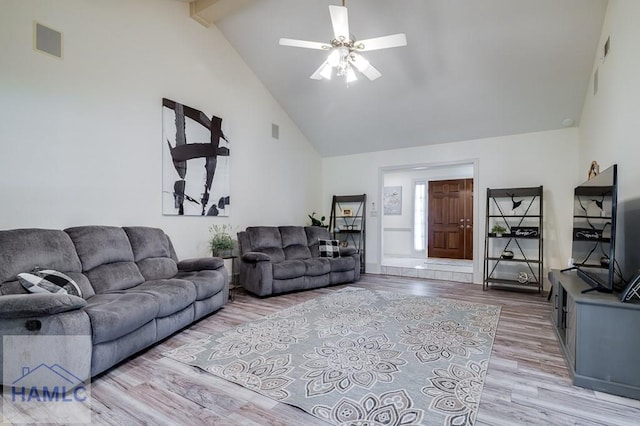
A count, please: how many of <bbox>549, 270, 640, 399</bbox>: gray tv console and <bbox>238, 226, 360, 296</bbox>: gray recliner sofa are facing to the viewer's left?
1

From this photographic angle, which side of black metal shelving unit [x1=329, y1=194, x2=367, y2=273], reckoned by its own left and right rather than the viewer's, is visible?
front

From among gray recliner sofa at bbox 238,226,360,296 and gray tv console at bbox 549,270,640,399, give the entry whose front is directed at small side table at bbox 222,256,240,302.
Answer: the gray tv console

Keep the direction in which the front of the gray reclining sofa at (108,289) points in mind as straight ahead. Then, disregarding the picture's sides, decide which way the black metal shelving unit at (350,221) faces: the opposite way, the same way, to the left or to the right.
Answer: to the right

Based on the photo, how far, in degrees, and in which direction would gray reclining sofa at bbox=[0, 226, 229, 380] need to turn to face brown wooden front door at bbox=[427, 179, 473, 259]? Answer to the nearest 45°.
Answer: approximately 45° to its left

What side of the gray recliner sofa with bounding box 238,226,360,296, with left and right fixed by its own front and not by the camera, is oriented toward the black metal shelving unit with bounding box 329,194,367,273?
left

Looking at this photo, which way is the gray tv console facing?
to the viewer's left

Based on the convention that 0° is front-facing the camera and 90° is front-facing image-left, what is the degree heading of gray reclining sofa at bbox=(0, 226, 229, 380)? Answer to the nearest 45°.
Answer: approximately 315°

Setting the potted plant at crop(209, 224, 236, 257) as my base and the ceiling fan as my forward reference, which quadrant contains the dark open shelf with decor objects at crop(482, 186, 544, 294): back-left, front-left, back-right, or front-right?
front-left

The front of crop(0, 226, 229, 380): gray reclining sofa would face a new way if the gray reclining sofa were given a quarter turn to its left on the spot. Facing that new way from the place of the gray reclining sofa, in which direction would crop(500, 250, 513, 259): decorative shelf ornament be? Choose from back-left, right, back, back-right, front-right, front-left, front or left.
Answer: front-right

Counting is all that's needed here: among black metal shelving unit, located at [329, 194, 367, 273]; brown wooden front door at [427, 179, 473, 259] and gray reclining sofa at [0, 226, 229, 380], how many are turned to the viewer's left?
0

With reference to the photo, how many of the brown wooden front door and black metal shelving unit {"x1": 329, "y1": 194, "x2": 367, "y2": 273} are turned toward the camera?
2

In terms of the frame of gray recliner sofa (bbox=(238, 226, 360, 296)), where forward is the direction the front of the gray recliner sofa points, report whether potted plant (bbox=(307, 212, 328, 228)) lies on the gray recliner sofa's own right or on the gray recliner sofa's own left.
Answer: on the gray recliner sofa's own left

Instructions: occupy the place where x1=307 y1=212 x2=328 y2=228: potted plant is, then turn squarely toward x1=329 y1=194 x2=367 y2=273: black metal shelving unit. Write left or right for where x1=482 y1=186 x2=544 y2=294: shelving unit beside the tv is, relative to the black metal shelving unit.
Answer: right

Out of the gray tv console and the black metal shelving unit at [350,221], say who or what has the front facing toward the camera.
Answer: the black metal shelving unit

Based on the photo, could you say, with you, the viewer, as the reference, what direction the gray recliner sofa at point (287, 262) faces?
facing the viewer and to the right of the viewer

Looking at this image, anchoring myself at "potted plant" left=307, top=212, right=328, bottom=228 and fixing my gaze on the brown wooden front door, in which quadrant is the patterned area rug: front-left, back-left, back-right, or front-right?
back-right

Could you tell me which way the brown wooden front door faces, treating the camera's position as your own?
facing the viewer

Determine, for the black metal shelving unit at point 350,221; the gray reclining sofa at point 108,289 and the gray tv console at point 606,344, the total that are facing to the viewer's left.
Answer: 1

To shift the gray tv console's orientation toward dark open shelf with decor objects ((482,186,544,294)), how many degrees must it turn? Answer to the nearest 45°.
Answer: approximately 90° to its right

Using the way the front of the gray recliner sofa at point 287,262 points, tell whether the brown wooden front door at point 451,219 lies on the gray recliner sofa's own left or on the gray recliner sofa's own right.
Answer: on the gray recliner sofa's own left

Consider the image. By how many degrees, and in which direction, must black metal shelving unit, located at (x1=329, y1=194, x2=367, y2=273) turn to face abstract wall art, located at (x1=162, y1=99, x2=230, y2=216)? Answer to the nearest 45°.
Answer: approximately 45° to its right

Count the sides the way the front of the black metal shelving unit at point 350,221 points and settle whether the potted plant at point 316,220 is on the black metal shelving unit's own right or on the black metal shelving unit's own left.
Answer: on the black metal shelving unit's own right
